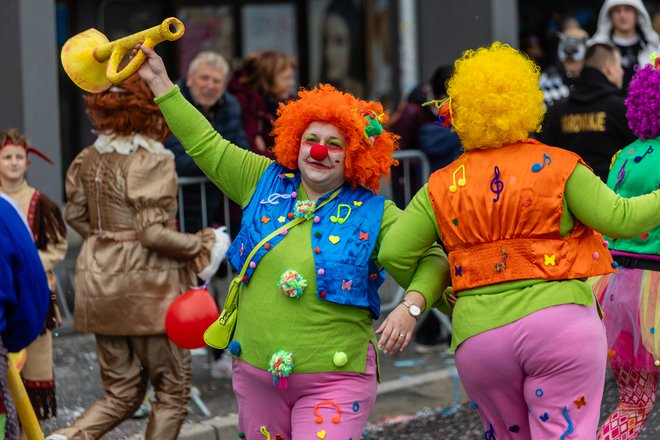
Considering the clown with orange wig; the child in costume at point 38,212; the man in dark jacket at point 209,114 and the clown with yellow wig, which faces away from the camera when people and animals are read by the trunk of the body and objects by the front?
the clown with yellow wig

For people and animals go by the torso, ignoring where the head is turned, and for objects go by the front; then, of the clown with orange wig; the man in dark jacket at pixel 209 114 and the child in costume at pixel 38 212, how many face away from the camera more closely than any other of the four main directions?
0

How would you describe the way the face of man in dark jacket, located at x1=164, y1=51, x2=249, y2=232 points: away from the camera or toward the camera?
toward the camera

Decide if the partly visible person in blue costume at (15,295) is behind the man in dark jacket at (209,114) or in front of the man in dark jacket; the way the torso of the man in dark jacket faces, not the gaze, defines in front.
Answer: in front

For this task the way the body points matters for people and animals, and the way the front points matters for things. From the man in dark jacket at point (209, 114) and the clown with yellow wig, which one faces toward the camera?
the man in dark jacket

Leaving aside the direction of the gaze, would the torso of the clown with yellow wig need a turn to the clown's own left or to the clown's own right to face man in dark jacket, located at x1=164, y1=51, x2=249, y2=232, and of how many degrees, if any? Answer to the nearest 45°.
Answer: approximately 45° to the clown's own left

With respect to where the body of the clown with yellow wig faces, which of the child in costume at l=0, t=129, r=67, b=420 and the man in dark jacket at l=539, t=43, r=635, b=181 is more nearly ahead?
the man in dark jacket

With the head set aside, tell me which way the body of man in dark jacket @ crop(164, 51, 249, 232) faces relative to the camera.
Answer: toward the camera

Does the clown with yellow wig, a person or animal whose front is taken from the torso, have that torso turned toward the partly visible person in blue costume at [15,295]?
no

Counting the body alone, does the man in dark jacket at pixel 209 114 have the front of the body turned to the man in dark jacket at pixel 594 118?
no

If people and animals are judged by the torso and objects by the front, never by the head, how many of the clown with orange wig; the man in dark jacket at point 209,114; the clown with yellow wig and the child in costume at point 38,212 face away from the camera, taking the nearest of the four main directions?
1

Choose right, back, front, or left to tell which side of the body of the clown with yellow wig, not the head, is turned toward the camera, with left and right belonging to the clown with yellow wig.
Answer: back

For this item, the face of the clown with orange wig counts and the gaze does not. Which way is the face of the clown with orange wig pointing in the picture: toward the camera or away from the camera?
toward the camera

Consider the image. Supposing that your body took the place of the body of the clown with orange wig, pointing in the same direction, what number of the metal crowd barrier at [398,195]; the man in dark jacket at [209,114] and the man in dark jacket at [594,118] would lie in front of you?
0

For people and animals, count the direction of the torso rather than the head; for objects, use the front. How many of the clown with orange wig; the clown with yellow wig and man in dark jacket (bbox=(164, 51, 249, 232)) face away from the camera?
1

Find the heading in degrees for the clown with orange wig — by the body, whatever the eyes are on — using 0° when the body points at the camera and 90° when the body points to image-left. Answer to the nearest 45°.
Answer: approximately 0°

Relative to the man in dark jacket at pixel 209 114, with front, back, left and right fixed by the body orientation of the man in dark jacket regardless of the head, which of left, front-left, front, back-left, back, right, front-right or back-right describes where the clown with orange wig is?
front

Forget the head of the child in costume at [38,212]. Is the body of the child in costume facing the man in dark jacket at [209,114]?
no

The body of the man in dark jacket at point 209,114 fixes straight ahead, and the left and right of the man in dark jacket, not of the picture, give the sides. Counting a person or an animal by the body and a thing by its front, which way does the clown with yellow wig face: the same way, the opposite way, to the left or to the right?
the opposite way

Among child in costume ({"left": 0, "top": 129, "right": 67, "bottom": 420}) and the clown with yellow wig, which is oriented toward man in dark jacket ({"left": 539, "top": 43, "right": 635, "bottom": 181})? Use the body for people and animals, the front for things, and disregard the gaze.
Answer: the clown with yellow wig

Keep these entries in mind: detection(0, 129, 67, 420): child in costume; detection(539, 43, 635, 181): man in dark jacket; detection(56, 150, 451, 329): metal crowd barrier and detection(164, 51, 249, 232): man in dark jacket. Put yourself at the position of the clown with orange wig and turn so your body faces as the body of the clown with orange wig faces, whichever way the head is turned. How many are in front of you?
0
